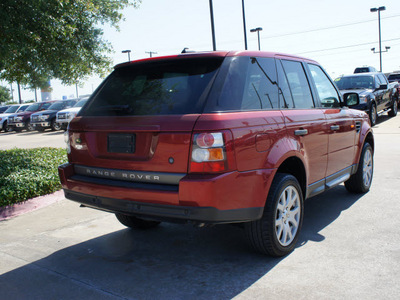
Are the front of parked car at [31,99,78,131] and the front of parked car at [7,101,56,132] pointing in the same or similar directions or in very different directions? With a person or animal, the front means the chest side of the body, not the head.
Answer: same or similar directions

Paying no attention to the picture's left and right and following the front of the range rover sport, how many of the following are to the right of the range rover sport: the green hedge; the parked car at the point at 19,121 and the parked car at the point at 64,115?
0

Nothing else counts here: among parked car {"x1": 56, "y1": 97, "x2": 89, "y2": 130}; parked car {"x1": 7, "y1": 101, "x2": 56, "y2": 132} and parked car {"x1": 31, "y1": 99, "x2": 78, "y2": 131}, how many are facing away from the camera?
0

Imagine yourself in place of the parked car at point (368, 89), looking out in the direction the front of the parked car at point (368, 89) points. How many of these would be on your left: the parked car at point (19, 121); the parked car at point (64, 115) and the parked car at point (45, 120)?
0

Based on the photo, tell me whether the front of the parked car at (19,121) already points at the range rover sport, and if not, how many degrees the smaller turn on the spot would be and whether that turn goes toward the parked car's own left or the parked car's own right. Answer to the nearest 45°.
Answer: approximately 45° to the parked car's own left

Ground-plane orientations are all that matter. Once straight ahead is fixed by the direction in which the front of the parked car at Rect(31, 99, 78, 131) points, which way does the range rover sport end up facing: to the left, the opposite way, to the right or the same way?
the opposite way

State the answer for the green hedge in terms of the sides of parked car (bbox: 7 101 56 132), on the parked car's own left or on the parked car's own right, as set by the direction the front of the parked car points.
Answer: on the parked car's own left

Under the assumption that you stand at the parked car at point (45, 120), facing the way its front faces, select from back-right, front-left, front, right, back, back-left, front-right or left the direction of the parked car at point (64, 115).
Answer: left

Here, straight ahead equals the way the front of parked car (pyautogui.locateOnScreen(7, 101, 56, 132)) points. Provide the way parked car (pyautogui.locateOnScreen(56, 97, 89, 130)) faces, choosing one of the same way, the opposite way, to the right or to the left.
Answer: the same way

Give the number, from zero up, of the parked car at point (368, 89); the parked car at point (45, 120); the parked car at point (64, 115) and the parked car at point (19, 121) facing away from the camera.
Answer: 0

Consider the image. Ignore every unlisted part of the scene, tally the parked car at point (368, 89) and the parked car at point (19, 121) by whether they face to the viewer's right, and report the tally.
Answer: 0

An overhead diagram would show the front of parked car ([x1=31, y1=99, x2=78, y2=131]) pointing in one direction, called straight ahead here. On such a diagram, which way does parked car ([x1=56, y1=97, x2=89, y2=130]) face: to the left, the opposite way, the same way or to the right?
the same way

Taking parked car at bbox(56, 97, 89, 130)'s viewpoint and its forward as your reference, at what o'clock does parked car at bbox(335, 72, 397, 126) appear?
parked car at bbox(335, 72, 397, 126) is roughly at 9 o'clock from parked car at bbox(56, 97, 89, 130).

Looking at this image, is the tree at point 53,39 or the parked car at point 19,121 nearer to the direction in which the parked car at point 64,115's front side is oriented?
the tree

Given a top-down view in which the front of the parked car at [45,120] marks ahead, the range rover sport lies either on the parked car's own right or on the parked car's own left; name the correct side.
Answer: on the parked car's own left

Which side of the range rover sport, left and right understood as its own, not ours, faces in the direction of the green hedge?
left

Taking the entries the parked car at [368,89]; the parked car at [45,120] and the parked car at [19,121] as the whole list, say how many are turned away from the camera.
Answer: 0

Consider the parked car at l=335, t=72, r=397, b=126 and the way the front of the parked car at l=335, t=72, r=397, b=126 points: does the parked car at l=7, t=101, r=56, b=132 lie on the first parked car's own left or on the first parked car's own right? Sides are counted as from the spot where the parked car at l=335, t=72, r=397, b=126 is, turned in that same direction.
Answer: on the first parked car's own right

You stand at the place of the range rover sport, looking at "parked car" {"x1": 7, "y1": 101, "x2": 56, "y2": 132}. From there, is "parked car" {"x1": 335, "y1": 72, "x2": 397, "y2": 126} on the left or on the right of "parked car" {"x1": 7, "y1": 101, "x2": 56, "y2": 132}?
right

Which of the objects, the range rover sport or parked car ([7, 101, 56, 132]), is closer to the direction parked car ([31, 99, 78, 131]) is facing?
the range rover sport

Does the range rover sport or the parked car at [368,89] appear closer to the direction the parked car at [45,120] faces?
the range rover sport

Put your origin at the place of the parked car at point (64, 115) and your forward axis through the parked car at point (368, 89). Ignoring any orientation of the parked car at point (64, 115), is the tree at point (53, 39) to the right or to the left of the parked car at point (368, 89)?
right

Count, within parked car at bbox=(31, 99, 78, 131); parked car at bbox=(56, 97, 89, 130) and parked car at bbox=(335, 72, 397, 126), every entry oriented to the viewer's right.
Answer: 0
